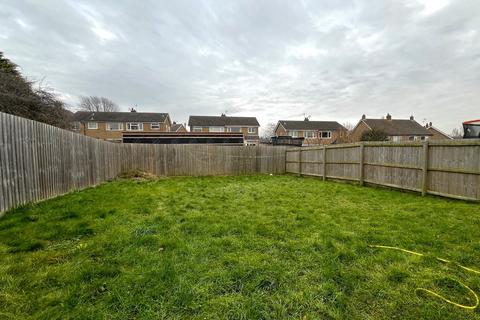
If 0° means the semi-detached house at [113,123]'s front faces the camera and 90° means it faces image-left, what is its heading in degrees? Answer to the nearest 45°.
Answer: approximately 0°

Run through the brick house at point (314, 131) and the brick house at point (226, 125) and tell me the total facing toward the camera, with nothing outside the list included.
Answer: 2

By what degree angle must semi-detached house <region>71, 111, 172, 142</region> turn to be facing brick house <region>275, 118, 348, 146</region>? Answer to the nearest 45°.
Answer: approximately 90° to its left

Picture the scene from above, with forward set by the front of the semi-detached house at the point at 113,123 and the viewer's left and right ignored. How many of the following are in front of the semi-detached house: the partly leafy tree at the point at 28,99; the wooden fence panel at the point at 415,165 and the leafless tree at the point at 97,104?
2

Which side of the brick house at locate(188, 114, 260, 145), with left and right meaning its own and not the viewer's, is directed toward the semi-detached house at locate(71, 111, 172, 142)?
right

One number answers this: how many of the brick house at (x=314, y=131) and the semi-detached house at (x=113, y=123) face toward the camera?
2
